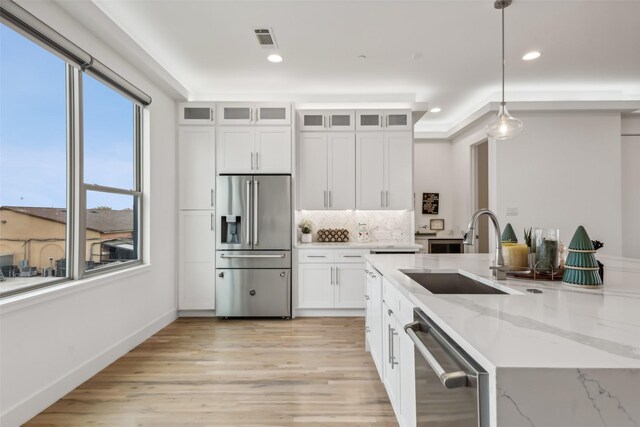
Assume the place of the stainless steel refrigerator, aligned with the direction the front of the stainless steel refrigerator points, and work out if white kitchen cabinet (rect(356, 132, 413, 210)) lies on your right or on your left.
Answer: on your left

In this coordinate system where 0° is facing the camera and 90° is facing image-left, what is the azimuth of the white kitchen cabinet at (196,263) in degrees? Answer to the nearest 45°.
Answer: approximately 0°

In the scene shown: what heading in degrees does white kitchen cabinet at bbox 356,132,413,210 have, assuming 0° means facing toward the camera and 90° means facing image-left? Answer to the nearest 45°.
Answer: approximately 0°

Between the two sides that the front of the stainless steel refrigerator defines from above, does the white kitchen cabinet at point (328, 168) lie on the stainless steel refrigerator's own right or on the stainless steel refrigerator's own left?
on the stainless steel refrigerator's own left
